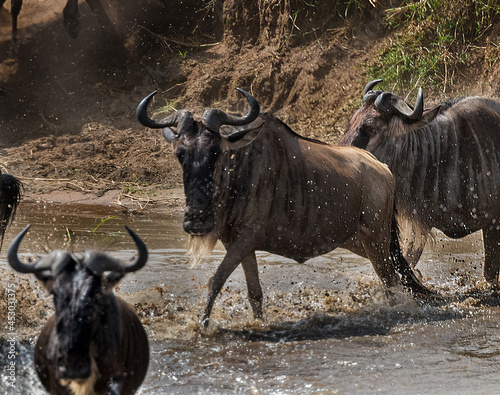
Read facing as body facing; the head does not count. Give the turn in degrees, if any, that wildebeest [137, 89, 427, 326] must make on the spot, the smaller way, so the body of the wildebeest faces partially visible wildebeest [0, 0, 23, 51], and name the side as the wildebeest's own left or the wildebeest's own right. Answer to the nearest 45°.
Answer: approximately 90° to the wildebeest's own right

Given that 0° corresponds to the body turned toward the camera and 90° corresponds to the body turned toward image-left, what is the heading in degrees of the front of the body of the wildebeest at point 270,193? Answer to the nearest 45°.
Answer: approximately 45°

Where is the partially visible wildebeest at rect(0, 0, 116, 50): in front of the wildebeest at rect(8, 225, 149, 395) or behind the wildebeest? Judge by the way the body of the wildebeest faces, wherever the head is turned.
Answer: behind

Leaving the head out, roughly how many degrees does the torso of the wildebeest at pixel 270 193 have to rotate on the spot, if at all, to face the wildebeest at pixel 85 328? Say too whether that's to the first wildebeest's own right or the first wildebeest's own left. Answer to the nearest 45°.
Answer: approximately 45° to the first wildebeest's own left

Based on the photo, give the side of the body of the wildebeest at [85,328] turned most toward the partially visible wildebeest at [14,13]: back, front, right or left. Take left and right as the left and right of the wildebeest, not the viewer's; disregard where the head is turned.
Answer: back

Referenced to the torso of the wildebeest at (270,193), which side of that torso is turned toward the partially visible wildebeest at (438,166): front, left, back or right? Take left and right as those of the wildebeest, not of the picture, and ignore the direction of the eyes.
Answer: back

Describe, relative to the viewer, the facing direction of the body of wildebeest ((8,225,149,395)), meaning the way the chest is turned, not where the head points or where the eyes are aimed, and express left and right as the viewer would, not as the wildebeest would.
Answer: facing the viewer
